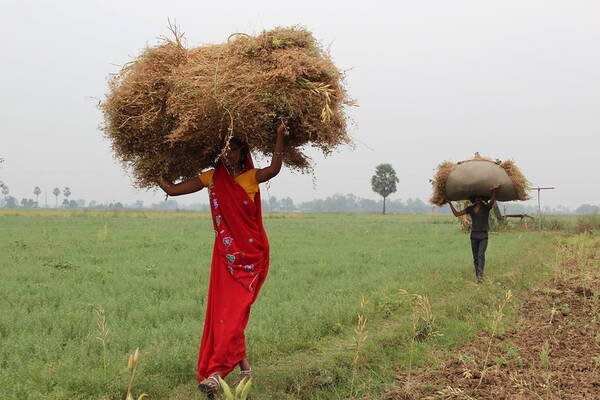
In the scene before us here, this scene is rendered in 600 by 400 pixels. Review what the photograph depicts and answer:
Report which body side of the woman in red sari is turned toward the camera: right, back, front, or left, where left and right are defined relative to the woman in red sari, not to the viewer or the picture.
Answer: front
